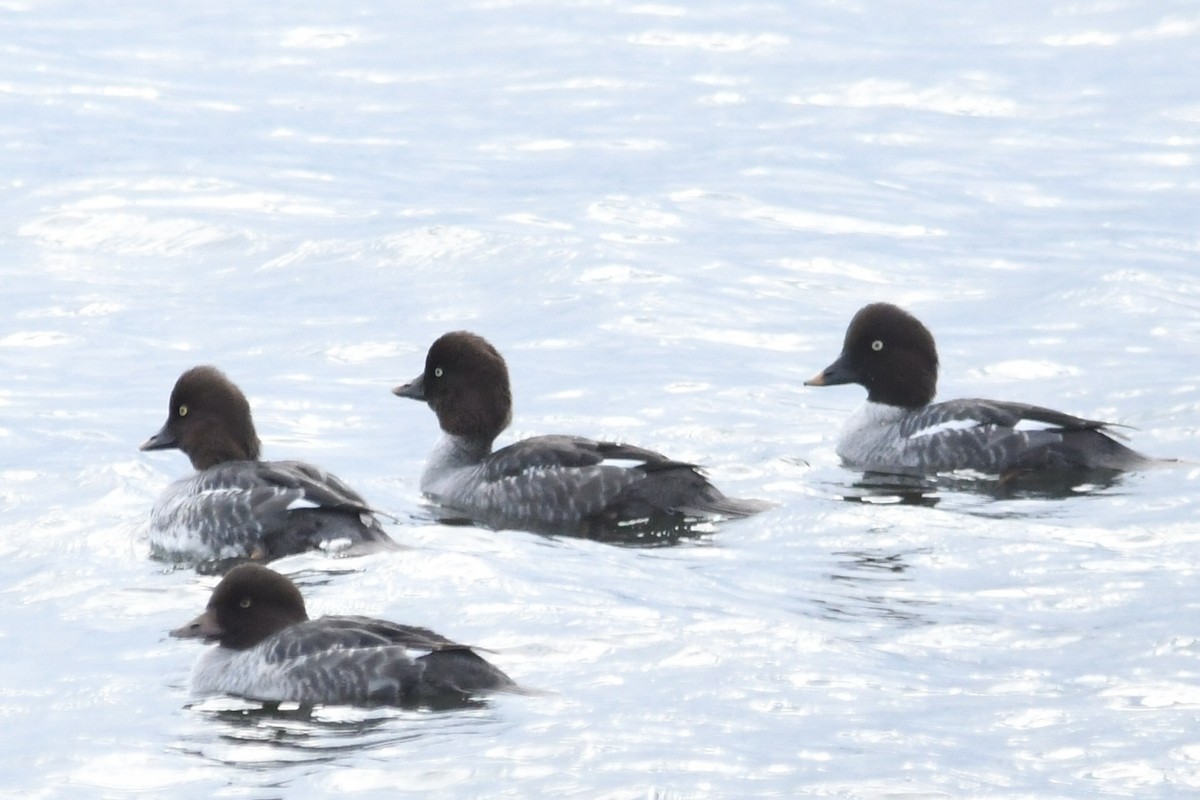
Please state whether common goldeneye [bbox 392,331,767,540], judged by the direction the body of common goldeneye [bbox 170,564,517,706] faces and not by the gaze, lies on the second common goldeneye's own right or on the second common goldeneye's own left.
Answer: on the second common goldeneye's own right

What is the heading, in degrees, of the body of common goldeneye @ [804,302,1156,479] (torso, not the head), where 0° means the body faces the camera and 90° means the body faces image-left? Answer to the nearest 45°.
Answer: approximately 90°

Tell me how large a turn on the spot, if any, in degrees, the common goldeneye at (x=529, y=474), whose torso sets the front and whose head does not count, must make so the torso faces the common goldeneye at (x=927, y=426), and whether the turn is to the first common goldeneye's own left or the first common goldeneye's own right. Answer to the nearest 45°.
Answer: approximately 180°

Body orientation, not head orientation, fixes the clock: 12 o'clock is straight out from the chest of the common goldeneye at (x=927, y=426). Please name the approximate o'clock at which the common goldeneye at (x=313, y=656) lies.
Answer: the common goldeneye at (x=313, y=656) is roughly at 10 o'clock from the common goldeneye at (x=927, y=426).

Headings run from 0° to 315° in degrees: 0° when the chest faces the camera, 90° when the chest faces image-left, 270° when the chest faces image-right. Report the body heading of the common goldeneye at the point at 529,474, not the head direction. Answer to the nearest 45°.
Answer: approximately 90°

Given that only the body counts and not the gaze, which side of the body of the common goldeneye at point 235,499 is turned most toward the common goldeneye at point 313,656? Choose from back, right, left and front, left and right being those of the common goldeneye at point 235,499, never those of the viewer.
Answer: left

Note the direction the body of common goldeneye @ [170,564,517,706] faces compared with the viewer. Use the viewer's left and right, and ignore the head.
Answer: facing to the left of the viewer

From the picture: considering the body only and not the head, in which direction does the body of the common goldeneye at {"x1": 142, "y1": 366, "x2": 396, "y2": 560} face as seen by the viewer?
to the viewer's left

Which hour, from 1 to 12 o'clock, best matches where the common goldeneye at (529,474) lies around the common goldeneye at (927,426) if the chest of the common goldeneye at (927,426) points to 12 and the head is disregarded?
the common goldeneye at (529,474) is roughly at 11 o'clock from the common goldeneye at (927,426).

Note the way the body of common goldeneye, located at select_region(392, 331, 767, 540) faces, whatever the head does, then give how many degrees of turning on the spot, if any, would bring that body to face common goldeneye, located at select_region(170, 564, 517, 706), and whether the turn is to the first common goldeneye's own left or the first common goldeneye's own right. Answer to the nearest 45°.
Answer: approximately 90° to the first common goldeneye's own left

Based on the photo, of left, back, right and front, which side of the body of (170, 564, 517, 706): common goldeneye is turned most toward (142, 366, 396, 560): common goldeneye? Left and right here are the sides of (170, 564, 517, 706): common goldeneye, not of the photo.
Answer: right

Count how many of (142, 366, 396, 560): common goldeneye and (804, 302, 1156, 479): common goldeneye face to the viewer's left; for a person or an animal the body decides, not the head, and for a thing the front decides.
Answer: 2
